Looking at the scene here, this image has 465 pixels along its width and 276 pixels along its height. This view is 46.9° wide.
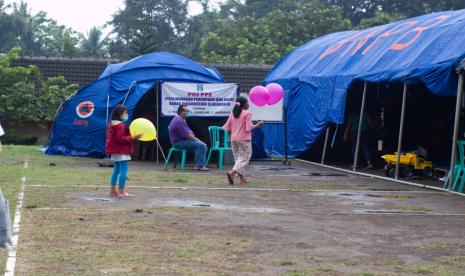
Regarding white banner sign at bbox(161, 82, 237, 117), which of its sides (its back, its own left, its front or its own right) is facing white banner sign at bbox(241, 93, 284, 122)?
left

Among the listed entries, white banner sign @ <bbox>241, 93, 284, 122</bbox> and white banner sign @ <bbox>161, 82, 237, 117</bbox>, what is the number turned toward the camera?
2

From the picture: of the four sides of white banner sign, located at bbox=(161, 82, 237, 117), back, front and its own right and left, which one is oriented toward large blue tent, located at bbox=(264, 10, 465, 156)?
left

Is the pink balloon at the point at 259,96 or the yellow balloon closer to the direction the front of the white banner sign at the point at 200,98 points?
the yellow balloon

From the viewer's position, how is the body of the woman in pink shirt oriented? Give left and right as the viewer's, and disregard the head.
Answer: facing away from the viewer and to the right of the viewer
